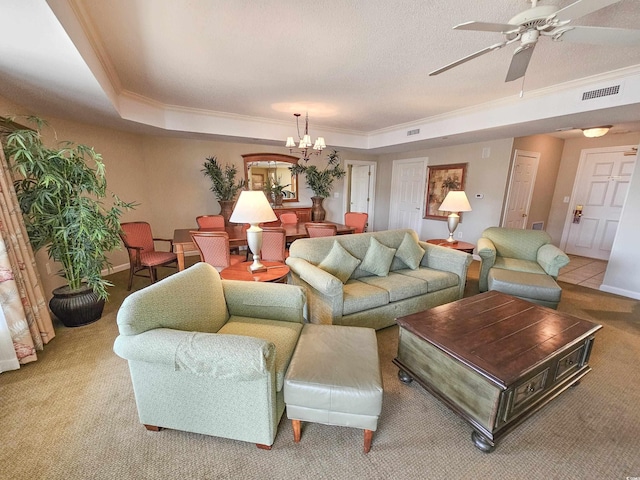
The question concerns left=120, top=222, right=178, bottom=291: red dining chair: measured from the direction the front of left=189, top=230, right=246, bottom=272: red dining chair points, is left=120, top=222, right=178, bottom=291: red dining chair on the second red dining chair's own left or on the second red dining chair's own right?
on the second red dining chair's own left

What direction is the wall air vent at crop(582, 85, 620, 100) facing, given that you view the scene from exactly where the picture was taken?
facing the viewer and to the left of the viewer

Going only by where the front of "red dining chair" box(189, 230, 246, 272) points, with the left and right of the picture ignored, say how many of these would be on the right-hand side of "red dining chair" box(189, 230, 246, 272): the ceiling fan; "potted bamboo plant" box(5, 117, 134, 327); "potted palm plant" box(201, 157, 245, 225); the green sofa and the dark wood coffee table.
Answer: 3

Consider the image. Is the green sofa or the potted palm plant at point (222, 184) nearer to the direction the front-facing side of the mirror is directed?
the green sofa

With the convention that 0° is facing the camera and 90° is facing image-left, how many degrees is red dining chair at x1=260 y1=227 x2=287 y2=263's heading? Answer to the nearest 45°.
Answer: approximately 180°

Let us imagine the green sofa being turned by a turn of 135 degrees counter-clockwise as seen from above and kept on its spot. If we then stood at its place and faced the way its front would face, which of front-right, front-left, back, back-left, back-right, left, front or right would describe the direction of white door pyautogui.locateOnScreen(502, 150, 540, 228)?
front-right

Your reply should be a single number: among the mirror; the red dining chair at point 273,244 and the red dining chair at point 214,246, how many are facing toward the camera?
1

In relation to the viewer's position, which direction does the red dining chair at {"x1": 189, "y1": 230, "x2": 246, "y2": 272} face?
facing away from the viewer and to the right of the viewer

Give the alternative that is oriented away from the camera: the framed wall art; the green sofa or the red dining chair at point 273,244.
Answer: the red dining chair

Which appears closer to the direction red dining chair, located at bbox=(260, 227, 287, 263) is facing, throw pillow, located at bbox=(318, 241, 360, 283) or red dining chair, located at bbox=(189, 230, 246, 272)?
the red dining chair

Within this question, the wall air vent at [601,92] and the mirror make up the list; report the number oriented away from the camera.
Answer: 0

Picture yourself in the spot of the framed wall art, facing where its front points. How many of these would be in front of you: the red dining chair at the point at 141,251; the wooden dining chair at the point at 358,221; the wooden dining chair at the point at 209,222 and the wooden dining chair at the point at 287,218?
4

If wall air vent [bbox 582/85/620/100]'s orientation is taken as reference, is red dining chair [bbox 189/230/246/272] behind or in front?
in front

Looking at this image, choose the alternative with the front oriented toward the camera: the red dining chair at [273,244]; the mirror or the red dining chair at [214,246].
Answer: the mirror

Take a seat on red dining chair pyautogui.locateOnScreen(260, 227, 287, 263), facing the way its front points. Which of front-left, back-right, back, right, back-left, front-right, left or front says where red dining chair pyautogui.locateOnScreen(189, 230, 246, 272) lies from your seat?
left

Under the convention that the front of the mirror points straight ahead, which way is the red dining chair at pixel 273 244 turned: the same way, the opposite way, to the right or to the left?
the opposite way

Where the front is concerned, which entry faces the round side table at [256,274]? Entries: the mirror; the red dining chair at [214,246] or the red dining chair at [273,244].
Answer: the mirror

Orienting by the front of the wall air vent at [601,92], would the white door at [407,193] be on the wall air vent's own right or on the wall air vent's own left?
on the wall air vent's own right

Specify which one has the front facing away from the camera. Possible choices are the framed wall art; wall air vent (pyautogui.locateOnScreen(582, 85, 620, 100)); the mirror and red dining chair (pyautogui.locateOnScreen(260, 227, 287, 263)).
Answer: the red dining chair
